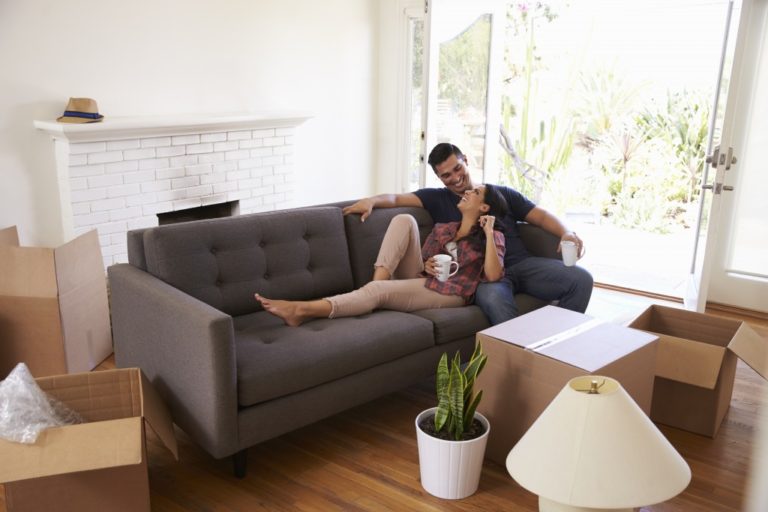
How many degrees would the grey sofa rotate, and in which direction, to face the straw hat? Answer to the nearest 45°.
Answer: approximately 180°

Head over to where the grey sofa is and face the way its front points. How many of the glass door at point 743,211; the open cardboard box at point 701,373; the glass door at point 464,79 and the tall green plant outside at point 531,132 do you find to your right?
0

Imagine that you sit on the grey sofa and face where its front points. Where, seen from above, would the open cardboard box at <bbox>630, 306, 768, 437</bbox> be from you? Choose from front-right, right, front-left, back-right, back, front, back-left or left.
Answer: front-left

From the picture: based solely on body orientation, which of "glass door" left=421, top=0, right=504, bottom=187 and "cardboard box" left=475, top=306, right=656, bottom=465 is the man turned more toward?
the cardboard box

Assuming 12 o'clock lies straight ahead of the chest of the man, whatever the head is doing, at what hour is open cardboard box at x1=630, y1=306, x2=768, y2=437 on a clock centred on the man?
The open cardboard box is roughly at 10 o'clock from the man.

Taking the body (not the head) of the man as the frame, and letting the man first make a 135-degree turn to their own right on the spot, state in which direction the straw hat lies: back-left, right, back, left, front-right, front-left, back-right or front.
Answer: front-left

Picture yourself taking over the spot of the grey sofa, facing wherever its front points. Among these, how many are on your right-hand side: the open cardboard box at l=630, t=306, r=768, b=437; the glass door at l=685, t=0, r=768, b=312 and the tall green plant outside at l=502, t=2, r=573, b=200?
0

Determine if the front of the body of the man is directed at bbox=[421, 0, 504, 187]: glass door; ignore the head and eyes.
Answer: no

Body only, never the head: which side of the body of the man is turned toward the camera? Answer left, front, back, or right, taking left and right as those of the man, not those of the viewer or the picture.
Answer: front

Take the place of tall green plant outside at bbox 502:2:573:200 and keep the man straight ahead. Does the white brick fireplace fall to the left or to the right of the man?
right

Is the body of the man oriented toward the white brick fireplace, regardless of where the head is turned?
no

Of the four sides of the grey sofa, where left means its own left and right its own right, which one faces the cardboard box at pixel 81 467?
right

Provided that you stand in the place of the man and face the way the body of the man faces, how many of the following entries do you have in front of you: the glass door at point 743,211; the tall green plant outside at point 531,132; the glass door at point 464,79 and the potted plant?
1

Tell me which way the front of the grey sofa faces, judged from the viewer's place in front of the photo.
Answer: facing the viewer and to the right of the viewer

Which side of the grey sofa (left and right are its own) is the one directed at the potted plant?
front
